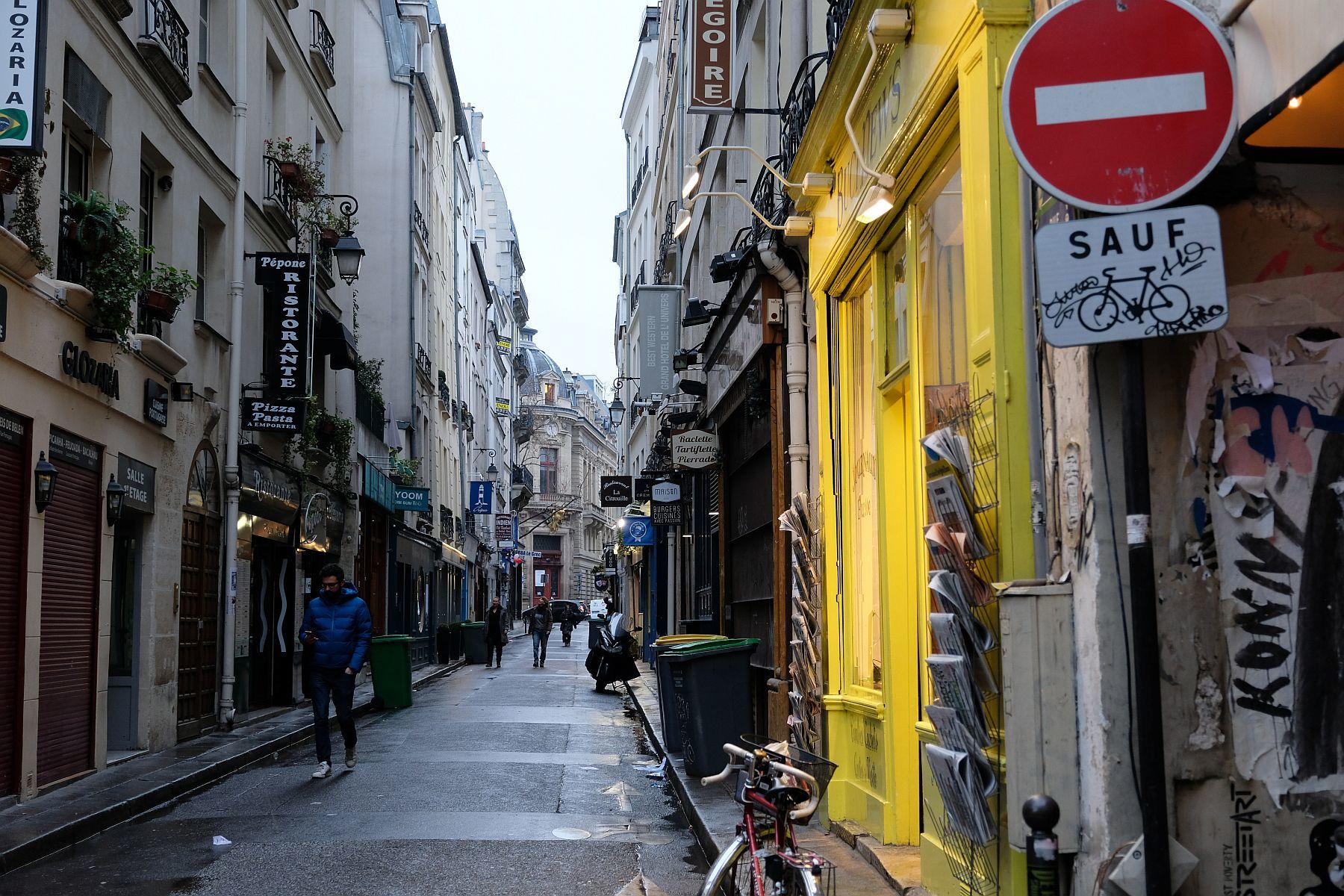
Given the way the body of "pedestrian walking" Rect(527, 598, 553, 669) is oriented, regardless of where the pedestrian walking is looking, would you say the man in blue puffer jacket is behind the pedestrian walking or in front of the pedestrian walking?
in front

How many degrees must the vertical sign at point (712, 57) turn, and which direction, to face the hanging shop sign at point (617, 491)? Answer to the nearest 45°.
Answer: approximately 180°

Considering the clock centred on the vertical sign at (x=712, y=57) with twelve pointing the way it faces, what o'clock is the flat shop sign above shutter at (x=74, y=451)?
The flat shop sign above shutter is roughly at 2 o'clock from the vertical sign.

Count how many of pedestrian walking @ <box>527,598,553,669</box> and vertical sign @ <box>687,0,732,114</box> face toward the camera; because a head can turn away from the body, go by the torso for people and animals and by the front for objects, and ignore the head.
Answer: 2

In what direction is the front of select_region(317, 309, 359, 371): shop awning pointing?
to the viewer's right

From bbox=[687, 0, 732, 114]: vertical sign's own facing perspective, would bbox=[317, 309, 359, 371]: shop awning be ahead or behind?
behind

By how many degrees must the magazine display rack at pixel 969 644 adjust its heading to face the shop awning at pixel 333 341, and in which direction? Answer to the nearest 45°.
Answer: approximately 90° to its right

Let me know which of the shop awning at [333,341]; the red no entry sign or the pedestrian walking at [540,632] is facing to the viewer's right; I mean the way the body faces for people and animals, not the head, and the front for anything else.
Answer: the shop awning

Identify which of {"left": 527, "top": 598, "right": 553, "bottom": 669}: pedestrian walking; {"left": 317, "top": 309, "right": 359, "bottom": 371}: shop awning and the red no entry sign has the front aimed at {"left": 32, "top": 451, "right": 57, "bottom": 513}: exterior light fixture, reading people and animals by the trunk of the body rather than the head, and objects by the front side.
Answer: the pedestrian walking

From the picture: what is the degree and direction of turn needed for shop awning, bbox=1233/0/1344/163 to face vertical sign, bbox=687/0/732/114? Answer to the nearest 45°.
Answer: approximately 90° to its right

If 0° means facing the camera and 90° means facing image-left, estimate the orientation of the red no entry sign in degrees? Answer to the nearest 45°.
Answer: approximately 0°
